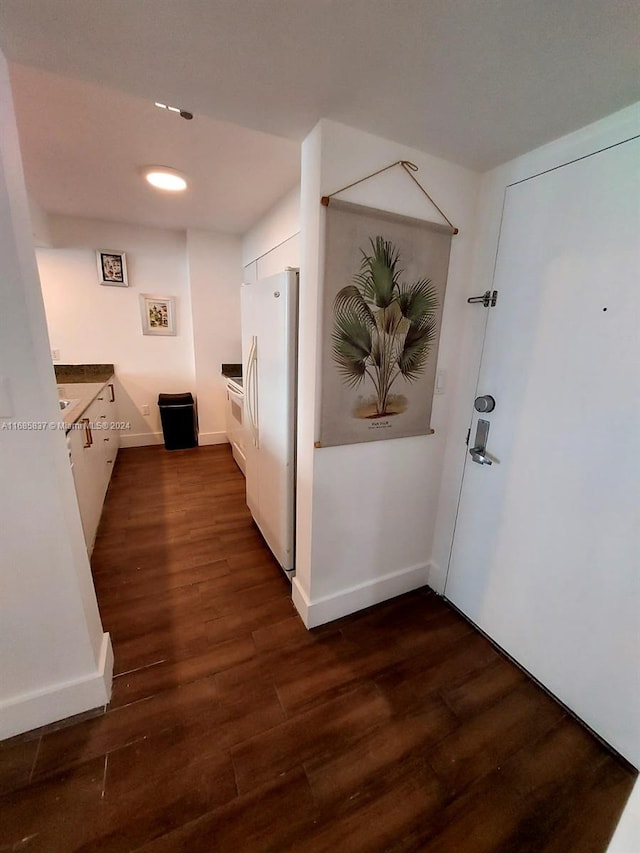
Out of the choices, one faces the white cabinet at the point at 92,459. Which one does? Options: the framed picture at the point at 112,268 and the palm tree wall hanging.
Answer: the framed picture

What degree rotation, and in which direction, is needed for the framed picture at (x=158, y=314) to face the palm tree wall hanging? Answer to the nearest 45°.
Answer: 0° — it already faces it

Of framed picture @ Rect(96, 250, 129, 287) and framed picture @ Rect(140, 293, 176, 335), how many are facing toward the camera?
2

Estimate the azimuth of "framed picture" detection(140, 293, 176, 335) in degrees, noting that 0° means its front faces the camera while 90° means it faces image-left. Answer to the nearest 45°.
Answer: approximately 0°

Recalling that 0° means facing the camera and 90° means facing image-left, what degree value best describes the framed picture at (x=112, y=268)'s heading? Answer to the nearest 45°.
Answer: approximately 0°

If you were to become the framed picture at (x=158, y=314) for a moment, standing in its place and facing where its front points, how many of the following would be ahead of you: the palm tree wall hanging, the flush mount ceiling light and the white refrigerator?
3

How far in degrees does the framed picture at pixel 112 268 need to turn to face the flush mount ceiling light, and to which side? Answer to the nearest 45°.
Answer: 0° — it already faces it
